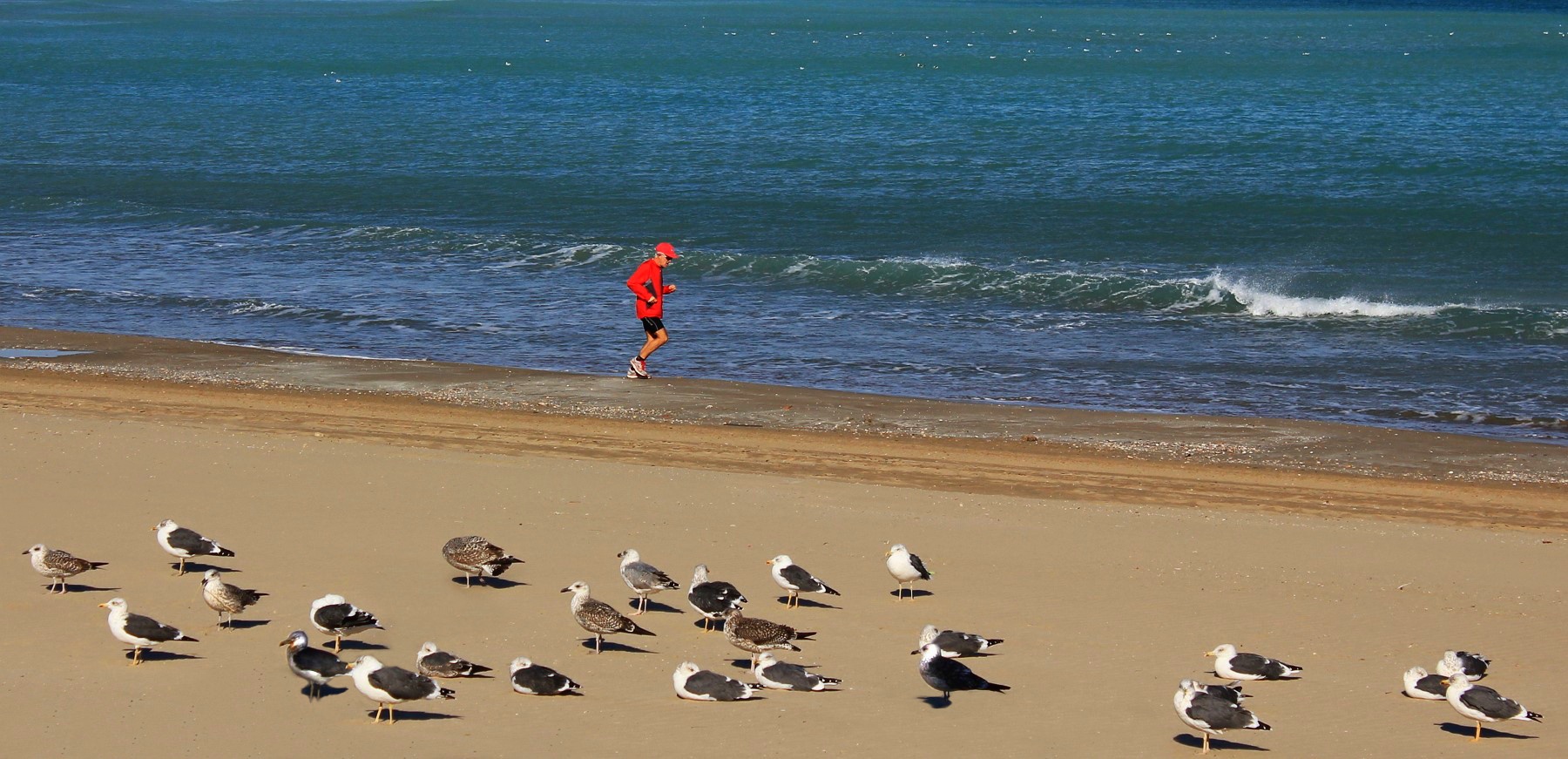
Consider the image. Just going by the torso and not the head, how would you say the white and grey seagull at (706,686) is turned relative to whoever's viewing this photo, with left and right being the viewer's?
facing to the left of the viewer

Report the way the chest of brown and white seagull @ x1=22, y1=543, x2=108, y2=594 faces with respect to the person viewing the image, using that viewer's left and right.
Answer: facing to the left of the viewer

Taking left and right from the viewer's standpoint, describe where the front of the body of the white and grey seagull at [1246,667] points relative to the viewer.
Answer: facing to the left of the viewer

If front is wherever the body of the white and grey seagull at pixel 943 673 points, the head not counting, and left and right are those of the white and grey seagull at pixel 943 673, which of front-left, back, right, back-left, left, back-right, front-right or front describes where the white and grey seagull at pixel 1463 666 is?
back

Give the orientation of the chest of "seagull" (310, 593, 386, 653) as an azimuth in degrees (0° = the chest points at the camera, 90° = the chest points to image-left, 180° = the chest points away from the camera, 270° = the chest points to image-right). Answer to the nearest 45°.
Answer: approximately 90°

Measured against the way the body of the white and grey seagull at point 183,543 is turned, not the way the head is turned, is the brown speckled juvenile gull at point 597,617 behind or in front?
behind

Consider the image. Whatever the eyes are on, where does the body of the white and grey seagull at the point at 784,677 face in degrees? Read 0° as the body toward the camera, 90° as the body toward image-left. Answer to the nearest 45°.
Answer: approximately 90°

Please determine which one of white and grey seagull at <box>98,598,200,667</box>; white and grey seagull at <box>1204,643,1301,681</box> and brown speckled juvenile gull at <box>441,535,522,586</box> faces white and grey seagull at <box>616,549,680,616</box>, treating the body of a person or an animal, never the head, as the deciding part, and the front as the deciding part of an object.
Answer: white and grey seagull at <box>1204,643,1301,681</box>

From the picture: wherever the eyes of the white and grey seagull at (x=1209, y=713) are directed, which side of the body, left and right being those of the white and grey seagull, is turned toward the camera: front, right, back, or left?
left

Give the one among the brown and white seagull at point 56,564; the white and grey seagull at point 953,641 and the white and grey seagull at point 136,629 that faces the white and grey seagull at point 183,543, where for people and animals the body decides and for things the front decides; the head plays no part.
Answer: the white and grey seagull at point 953,641

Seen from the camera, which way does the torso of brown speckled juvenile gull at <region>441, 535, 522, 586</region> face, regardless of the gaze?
to the viewer's left

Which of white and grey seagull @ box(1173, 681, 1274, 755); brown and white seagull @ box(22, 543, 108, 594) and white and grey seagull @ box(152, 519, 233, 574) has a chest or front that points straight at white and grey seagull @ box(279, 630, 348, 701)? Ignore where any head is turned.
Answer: white and grey seagull @ box(1173, 681, 1274, 755)

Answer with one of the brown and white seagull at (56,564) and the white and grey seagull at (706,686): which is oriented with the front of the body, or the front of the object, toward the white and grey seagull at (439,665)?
the white and grey seagull at (706,686)

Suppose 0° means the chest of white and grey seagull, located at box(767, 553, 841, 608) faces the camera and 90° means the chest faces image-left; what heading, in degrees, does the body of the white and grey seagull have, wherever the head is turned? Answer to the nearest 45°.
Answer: approximately 90°

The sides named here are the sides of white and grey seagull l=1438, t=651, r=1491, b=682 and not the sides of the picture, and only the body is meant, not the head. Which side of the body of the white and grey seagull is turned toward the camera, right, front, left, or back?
left

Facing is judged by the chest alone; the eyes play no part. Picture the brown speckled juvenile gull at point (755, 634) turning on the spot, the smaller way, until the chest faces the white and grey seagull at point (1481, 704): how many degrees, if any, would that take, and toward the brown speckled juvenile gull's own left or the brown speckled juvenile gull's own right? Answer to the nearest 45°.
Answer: approximately 180°
